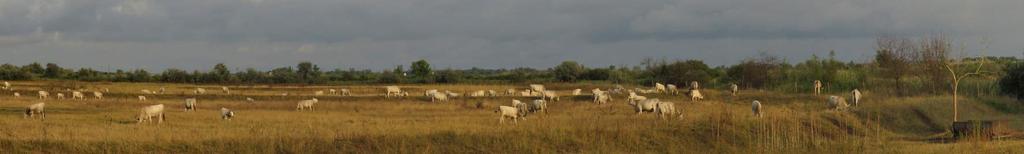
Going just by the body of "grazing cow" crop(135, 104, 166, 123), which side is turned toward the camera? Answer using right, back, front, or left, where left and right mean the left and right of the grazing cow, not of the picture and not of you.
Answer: left

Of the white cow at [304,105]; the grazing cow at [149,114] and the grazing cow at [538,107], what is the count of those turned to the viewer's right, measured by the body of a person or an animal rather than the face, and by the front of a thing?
1

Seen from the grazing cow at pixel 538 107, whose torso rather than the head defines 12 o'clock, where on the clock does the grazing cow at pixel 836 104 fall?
the grazing cow at pixel 836 104 is roughly at 6 o'clock from the grazing cow at pixel 538 107.

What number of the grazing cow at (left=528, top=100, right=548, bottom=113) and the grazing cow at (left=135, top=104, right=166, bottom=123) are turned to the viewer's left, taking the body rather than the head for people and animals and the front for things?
2

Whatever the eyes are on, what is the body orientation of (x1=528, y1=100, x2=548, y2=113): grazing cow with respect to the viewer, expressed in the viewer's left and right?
facing to the left of the viewer
